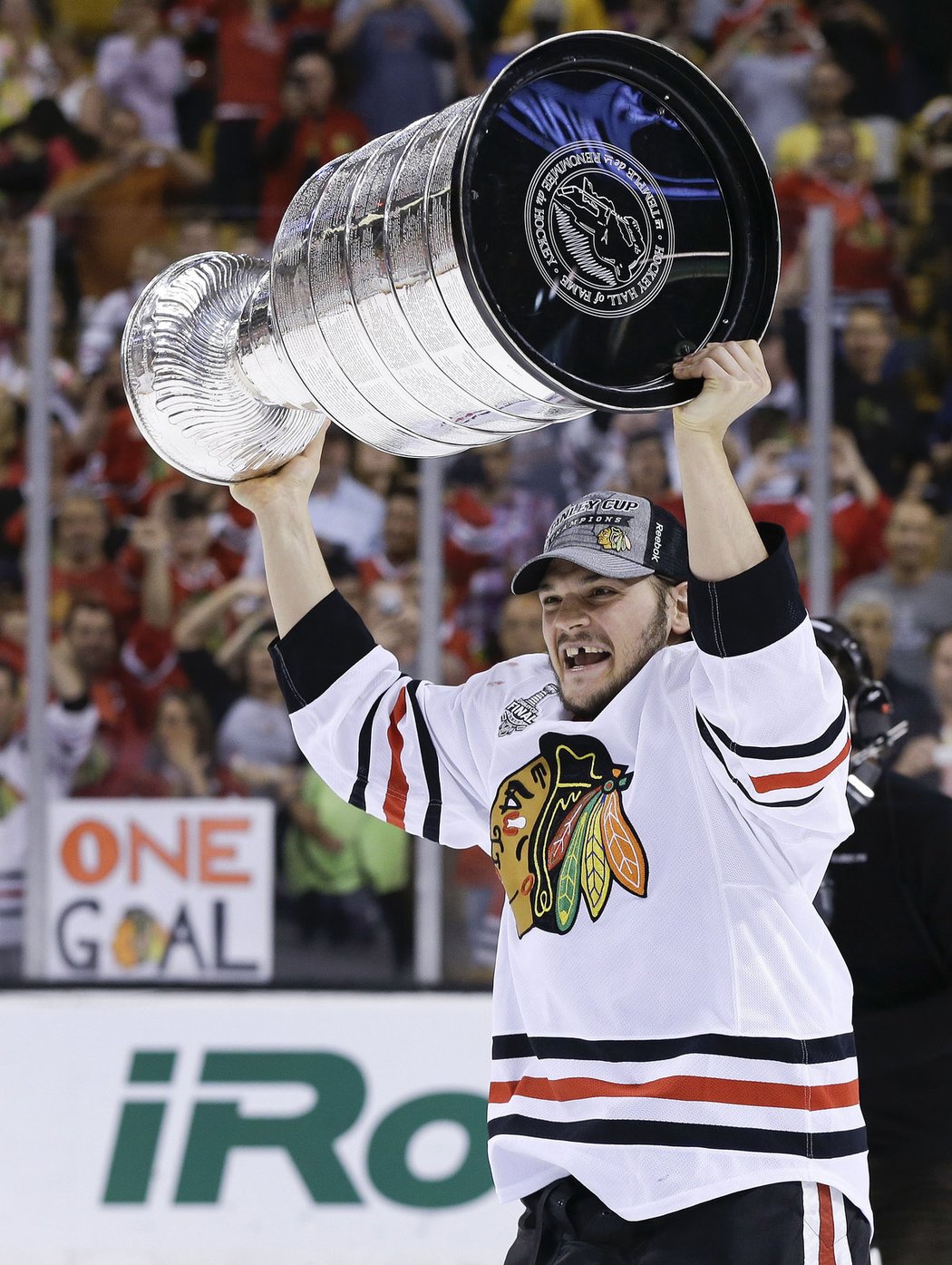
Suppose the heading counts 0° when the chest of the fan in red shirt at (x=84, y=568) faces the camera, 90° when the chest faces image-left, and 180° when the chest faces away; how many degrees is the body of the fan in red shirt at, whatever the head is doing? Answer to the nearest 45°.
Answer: approximately 0°

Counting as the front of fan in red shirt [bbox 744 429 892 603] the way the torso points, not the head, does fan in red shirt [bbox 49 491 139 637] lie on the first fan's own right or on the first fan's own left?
on the first fan's own right
